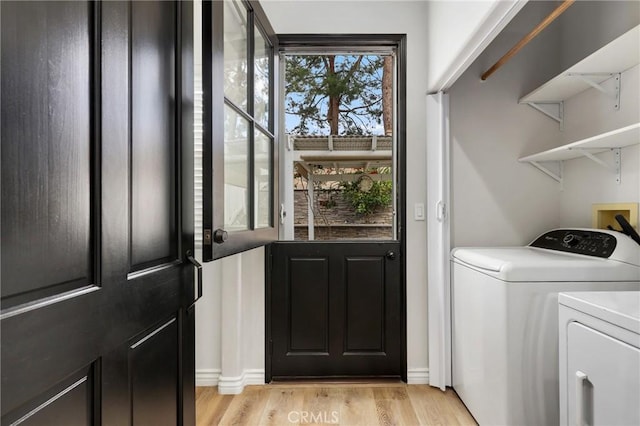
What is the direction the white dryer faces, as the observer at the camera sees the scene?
facing the viewer and to the left of the viewer

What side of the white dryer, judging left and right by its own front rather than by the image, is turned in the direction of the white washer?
right

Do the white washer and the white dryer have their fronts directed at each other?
no

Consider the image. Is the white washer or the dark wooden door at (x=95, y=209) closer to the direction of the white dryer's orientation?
the dark wooden door

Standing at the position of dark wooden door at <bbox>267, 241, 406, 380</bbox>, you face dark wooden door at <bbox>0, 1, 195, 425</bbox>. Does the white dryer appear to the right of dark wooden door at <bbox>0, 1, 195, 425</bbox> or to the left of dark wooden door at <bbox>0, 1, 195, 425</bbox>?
left

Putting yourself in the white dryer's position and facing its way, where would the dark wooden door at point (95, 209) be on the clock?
The dark wooden door is roughly at 12 o'clock from the white dryer.

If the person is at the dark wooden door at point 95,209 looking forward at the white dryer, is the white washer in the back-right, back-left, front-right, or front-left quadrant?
front-left

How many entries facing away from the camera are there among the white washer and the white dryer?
0

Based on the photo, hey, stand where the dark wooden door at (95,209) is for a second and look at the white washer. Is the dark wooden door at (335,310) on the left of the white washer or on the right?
left

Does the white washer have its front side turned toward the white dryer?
no

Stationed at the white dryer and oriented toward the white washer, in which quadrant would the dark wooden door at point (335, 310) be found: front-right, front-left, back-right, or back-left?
front-left

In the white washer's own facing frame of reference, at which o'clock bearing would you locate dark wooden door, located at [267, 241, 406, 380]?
The dark wooden door is roughly at 2 o'clock from the white washer.

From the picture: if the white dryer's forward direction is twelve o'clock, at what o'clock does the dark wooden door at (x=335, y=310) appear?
The dark wooden door is roughly at 2 o'clock from the white dryer.

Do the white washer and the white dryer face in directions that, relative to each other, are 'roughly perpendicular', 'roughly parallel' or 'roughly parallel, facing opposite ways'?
roughly parallel
